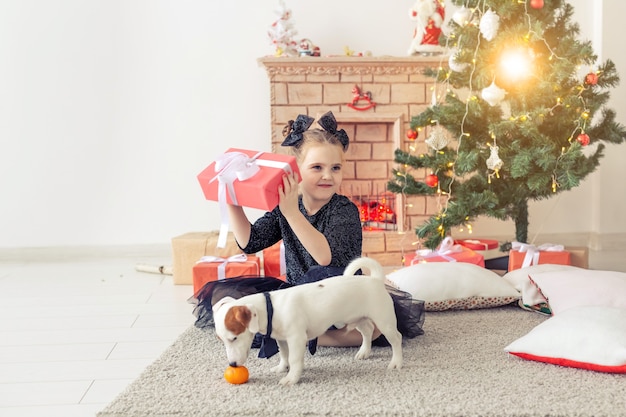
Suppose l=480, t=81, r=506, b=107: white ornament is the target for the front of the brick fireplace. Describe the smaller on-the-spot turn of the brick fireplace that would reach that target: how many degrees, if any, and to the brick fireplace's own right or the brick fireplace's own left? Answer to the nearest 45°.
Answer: approximately 45° to the brick fireplace's own left

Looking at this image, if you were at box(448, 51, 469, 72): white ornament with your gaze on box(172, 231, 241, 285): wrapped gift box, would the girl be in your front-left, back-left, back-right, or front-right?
front-left

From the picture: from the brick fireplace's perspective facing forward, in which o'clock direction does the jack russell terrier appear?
The jack russell terrier is roughly at 12 o'clock from the brick fireplace.

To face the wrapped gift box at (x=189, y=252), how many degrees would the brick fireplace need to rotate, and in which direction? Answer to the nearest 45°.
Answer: approximately 45° to its right

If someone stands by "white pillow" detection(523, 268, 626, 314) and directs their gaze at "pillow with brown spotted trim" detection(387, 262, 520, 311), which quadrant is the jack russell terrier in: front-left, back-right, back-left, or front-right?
front-left

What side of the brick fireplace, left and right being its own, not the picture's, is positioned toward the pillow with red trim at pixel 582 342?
front

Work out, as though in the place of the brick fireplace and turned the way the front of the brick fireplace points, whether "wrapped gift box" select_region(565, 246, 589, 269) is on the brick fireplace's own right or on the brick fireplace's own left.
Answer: on the brick fireplace's own left

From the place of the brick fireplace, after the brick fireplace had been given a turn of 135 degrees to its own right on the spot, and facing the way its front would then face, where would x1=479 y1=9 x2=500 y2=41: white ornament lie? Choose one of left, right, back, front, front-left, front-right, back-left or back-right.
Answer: back

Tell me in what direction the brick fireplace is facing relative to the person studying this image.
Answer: facing the viewer

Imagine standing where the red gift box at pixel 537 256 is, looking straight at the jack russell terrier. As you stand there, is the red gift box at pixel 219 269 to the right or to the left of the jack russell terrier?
right

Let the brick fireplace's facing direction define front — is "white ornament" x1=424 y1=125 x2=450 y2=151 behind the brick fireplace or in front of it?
in front

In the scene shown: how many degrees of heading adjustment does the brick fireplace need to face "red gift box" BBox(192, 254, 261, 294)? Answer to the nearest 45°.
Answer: approximately 45° to its right
